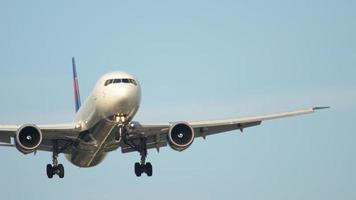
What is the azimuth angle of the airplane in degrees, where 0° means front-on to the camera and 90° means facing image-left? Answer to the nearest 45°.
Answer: approximately 0°
